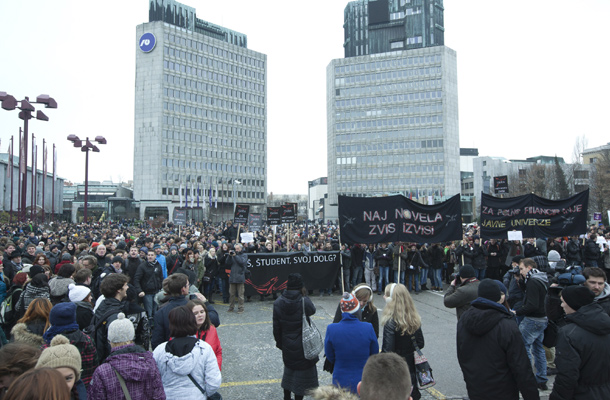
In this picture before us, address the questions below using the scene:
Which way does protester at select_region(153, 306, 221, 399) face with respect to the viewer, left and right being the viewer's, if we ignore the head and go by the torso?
facing away from the viewer

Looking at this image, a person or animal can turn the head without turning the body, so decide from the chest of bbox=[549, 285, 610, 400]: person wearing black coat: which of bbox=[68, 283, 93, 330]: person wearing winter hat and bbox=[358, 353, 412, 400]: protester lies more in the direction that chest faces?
the person wearing winter hat

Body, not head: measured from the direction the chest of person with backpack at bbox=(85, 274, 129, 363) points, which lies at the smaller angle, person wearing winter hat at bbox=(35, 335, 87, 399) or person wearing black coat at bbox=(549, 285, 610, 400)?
the person wearing black coat

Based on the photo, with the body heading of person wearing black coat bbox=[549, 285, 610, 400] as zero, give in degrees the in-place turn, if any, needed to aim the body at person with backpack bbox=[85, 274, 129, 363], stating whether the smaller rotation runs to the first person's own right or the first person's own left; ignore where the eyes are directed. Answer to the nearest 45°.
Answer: approximately 45° to the first person's own left

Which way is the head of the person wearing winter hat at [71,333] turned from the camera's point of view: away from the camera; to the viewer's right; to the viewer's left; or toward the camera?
away from the camera

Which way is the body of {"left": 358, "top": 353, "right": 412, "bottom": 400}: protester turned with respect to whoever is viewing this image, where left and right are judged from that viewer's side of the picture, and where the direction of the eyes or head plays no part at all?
facing away from the viewer

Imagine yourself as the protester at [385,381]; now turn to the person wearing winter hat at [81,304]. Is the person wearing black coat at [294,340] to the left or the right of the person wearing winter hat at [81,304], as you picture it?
right

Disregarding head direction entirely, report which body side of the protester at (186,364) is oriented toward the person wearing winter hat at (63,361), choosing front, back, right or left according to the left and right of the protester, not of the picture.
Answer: left

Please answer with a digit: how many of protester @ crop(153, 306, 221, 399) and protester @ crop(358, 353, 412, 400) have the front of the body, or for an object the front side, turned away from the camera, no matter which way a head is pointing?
2

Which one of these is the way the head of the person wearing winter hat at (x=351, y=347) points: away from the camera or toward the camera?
away from the camera

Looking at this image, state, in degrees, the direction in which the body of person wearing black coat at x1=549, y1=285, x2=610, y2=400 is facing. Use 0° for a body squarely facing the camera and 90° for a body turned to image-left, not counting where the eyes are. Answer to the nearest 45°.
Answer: approximately 135°

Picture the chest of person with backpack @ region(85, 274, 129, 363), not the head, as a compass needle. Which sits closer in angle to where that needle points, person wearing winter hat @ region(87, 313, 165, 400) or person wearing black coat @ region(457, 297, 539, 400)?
the person wearing black coat

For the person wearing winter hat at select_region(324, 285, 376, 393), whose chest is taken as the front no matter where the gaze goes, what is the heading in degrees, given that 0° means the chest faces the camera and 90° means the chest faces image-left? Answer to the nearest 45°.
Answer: approximately 180°

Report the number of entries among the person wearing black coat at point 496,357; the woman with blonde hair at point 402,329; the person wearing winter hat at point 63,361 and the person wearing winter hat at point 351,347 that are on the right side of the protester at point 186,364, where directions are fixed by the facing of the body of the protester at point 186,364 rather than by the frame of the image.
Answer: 3

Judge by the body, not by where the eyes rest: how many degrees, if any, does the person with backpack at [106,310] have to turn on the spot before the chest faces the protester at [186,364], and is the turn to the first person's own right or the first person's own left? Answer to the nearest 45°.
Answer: approximately 90° to the first person's own right

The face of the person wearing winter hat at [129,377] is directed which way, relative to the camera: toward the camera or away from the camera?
away from the camera
